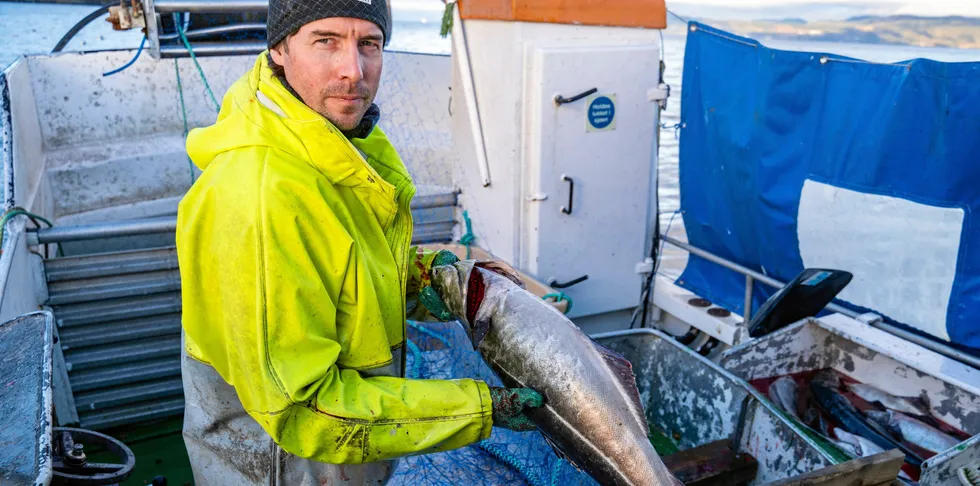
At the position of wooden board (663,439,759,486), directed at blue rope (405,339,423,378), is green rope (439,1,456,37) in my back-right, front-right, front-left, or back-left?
front-right

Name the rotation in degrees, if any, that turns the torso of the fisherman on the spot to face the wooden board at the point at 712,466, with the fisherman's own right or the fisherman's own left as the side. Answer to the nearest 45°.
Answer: approximately 45° to the fisherman's own left

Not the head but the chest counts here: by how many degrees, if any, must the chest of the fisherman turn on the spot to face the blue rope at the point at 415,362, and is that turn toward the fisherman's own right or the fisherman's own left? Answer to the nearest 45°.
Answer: approximately 90° to the fisherman's own left

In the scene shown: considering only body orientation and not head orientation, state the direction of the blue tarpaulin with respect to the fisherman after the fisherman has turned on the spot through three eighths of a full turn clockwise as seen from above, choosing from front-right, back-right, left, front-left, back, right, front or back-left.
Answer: back

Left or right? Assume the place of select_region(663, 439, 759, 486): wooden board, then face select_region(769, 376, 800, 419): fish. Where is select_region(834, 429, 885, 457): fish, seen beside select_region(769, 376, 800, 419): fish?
right

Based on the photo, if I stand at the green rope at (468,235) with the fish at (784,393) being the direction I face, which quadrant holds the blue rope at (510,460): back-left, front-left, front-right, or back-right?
front-right

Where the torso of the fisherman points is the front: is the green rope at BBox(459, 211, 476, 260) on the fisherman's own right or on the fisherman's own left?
on the fisherman's own left

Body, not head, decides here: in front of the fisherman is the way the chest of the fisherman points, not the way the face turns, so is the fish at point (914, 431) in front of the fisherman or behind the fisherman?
in front

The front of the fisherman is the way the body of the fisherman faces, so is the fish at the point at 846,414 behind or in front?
in front

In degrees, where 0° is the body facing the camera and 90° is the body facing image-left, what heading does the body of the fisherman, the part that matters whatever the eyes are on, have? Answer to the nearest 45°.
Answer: approximately 270°

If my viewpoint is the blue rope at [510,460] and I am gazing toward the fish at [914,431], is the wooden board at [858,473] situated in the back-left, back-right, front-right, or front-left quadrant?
front-right

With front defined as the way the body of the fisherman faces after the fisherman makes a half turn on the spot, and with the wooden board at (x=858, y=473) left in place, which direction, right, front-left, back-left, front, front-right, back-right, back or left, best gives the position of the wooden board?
back
